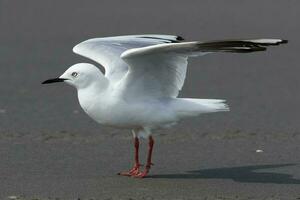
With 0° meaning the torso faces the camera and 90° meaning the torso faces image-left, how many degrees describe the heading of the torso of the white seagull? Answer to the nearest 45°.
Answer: approximately 90°
